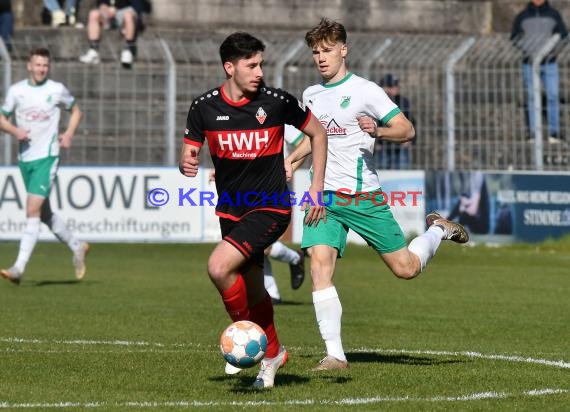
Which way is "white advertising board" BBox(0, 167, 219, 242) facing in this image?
toward the camera

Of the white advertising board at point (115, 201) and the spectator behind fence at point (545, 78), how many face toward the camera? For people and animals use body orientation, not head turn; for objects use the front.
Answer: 2

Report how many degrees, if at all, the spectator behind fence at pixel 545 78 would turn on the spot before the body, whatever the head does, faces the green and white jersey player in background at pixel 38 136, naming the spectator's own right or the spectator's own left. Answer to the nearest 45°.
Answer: approximately 45° to the spectator's own right

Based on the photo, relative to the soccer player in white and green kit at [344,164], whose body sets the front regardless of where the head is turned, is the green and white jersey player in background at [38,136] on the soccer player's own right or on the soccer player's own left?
on the soccer player's own right

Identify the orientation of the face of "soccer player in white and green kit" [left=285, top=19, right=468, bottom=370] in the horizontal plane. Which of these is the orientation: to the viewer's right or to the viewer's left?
to the viewer's left

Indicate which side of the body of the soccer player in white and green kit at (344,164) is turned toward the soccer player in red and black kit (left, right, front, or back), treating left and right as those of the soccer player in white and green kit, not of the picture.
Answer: front

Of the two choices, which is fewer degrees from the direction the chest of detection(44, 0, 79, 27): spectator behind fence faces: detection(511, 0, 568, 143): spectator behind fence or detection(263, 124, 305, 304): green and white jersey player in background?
the green and white jersey player in background

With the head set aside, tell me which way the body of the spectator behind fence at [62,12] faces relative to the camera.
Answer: toward the camera

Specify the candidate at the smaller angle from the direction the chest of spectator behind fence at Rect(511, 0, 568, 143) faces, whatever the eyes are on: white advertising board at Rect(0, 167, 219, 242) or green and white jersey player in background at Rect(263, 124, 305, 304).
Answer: the green and white jersey player in background
